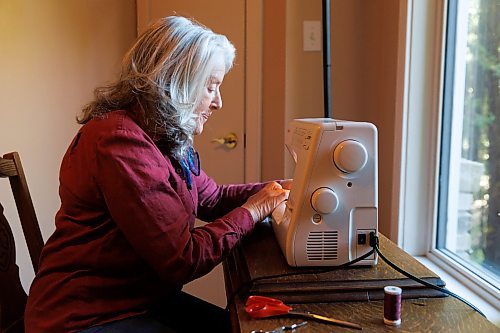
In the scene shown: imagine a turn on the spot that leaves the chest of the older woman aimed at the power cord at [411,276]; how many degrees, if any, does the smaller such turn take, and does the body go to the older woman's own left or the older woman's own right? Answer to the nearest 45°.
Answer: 0° — they already face it

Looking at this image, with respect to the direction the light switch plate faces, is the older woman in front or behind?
in front

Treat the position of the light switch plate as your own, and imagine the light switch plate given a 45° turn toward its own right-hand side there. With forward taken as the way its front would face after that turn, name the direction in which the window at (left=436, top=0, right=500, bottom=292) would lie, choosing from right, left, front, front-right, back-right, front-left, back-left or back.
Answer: left

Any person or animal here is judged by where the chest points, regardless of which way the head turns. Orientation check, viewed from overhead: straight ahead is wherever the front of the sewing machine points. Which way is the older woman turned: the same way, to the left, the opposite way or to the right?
the opposite way

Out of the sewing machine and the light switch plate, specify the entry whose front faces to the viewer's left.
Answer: the sewing machine

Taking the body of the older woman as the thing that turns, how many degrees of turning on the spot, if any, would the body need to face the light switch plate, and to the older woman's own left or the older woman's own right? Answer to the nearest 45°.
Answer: approximately 45° to the older woman's own left

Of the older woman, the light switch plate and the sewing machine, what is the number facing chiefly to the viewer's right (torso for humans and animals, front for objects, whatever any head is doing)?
1

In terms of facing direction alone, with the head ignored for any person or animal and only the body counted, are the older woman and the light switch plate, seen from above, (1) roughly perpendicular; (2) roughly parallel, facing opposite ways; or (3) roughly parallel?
roughly perpendicular

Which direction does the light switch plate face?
toward the camera

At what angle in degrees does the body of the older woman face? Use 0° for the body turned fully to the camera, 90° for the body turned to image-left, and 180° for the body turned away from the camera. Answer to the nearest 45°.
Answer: approximately 270°

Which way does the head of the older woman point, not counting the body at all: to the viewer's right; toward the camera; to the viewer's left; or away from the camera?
to the viewer's right

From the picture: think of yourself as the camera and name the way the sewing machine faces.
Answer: facing to the left of the viewer

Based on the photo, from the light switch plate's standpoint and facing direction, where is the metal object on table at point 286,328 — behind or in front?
in front

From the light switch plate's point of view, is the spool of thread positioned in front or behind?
in front

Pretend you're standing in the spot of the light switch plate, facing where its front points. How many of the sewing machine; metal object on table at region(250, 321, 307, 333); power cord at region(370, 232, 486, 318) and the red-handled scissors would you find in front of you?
4
